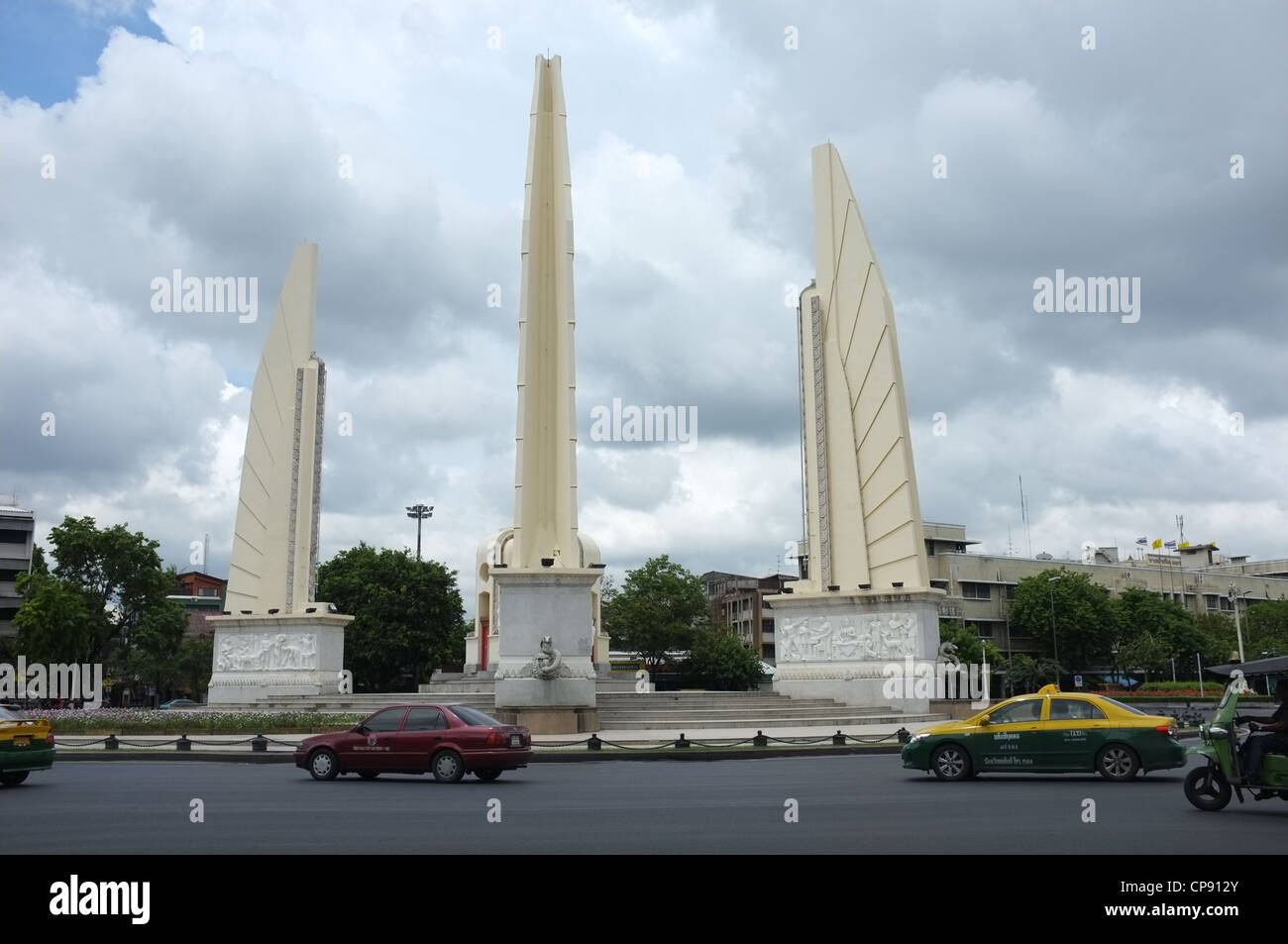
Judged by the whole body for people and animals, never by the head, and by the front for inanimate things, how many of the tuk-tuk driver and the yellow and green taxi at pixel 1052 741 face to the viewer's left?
2

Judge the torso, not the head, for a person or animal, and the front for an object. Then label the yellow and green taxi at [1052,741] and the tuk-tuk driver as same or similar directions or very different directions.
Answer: same or similar directions

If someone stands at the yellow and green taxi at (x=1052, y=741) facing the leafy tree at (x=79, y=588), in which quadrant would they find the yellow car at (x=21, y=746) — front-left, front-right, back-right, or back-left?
front-left

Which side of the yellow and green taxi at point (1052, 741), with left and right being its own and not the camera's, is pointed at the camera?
left

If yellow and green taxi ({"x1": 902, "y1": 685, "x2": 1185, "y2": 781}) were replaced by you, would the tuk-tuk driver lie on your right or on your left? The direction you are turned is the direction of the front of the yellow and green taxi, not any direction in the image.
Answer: on your left

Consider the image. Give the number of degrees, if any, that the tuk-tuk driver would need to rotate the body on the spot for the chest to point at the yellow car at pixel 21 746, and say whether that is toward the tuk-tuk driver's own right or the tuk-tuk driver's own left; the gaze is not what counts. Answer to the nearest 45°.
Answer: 0° — they already face it

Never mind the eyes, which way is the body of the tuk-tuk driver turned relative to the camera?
to the viewer's left

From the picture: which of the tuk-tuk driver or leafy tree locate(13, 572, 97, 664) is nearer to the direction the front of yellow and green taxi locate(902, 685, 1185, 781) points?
the leafy tree

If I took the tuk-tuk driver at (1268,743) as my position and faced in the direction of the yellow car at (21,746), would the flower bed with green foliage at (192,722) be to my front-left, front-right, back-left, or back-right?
front-right

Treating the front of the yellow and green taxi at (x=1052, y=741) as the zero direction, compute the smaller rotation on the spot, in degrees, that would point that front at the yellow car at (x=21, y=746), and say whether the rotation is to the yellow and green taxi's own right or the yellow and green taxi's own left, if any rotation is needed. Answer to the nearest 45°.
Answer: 0° — it already faces it
